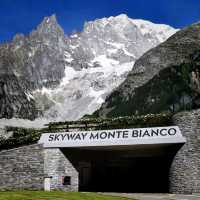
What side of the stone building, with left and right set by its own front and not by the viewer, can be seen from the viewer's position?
front
